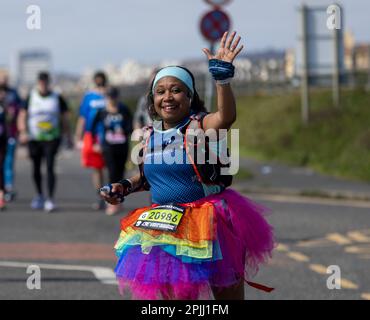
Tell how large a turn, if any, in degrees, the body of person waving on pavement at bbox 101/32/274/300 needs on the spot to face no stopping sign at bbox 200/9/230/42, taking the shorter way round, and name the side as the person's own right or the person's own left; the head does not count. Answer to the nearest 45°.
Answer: approximately 135° to the person's own right

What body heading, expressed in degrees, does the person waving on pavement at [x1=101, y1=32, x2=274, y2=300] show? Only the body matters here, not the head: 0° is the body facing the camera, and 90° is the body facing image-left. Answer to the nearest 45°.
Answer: approximately 45°

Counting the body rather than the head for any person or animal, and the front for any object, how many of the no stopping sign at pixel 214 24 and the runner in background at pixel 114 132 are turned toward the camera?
2

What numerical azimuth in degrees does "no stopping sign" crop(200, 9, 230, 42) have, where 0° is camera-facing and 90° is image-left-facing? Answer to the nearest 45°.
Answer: approximately 0°

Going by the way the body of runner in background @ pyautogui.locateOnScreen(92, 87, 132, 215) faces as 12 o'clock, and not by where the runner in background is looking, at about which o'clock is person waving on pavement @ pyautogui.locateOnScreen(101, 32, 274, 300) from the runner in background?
The person waving on pavement is roughly at 12 o'clock from the runner in background.

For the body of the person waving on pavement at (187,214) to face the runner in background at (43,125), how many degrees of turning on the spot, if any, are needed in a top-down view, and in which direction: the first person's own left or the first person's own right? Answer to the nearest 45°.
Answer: approximately 135° to the first person's own right

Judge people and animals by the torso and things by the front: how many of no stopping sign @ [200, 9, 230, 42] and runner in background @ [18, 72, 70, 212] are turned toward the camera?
2

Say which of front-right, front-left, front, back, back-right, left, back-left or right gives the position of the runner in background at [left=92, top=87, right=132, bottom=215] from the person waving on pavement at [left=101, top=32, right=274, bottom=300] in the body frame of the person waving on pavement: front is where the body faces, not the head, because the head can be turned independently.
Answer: back-right

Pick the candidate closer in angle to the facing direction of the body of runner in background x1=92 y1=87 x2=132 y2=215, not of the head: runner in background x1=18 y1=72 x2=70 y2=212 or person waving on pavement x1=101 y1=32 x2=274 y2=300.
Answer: the person waving on pavement

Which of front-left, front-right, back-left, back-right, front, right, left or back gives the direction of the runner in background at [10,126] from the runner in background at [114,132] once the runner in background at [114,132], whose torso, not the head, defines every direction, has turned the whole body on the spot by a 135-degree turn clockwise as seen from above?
front
